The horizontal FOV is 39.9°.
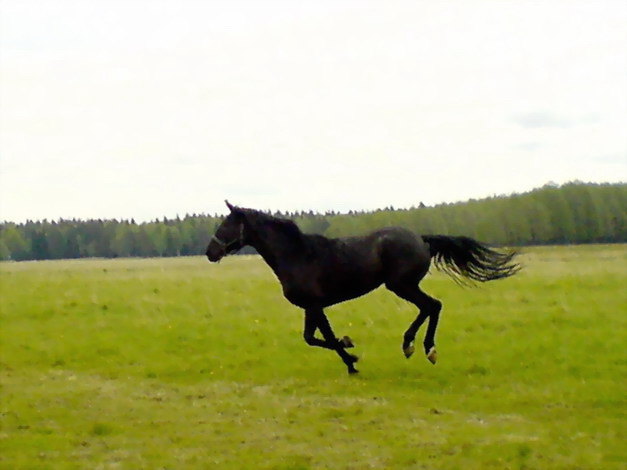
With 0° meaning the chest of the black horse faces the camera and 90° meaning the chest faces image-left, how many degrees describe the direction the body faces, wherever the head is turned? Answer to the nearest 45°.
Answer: approximately 90°
